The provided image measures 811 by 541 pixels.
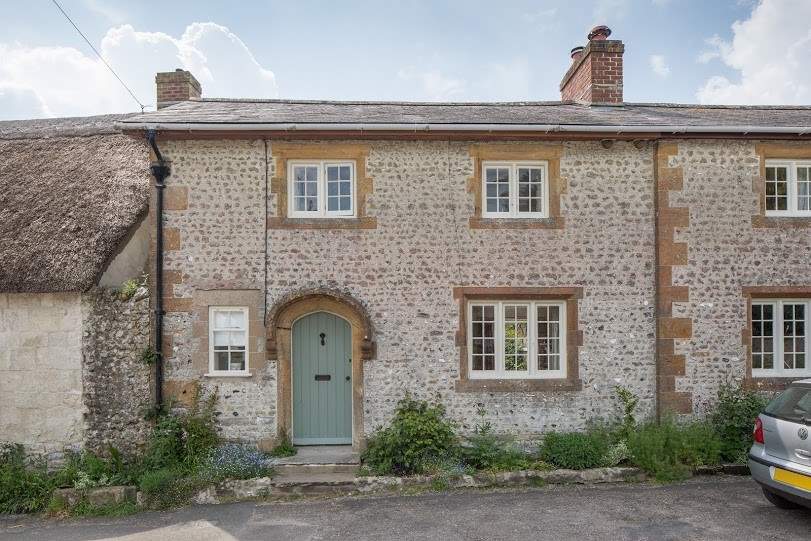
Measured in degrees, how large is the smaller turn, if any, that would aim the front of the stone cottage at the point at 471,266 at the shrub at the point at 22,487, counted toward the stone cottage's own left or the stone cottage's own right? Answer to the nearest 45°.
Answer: approximately 90° to the stone cottage's own right

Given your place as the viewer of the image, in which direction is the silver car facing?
facing away from the viewer and to the right of the viewer

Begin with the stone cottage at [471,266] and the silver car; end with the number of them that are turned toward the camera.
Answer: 1

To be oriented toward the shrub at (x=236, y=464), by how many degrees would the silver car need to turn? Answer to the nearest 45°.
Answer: approximately 135° to its left

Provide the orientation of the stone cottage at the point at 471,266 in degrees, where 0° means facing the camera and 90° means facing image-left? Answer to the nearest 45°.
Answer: approximately 0°

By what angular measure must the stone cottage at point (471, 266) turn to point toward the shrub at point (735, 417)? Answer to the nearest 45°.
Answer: approximately 90° to its left
